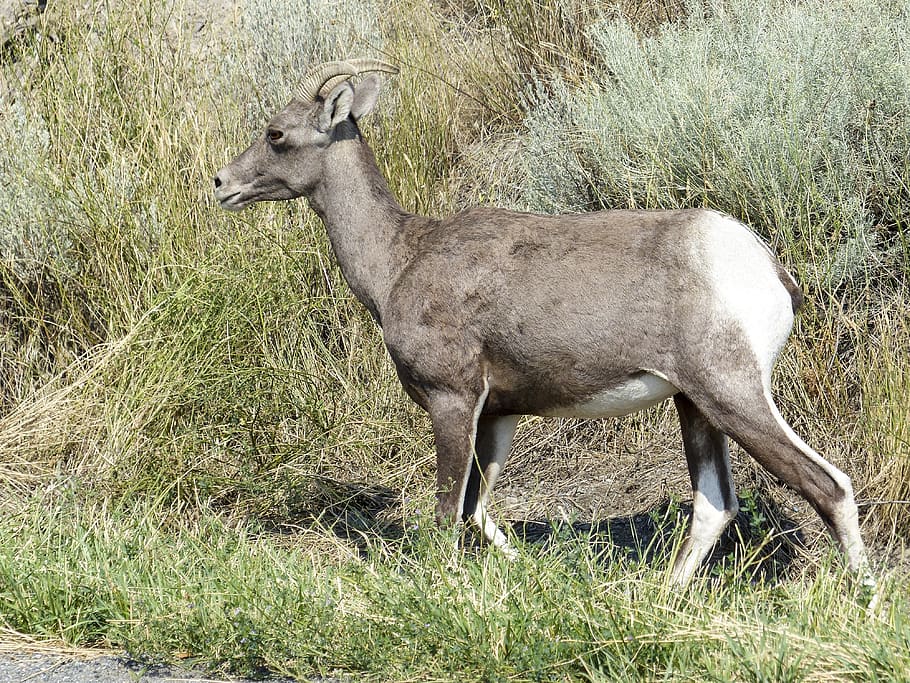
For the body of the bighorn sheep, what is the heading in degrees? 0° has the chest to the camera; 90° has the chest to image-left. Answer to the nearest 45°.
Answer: approximately 90°
